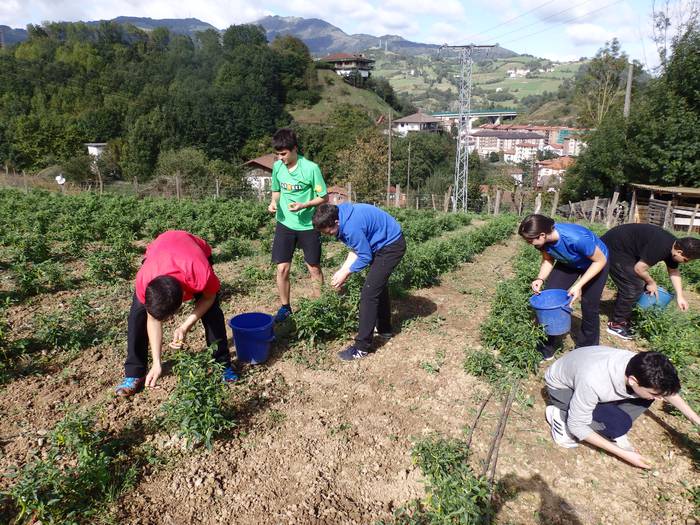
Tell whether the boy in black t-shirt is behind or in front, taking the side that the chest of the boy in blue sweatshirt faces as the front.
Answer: behind

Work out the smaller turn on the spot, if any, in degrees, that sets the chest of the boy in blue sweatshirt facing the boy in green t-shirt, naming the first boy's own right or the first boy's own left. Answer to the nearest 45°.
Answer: approximately 45° to the first boy's own right

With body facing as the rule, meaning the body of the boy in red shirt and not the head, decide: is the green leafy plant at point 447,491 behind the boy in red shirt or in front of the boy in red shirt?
in front

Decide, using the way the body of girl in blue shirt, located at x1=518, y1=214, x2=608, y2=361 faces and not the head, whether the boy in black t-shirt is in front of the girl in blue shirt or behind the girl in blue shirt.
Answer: behind

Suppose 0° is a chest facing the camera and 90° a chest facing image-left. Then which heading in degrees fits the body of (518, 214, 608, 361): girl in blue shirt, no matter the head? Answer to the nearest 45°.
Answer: approximately 45°

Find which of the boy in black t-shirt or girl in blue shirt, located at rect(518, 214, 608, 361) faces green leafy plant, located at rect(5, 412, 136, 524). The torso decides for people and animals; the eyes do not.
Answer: the girl in blue shirt

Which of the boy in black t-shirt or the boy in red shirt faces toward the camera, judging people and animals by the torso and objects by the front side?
the boy in red shirt

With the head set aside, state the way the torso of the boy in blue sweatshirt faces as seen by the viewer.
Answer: to the viewer's left

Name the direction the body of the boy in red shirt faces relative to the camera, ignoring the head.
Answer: toward the camera

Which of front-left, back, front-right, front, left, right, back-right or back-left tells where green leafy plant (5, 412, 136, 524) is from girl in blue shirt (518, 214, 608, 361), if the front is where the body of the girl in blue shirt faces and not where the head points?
front

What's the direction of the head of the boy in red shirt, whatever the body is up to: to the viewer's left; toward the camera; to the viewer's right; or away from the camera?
toward the camera

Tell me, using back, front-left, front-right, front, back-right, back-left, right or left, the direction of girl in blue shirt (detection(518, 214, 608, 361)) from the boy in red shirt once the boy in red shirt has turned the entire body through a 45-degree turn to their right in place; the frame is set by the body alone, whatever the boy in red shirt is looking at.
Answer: back-left

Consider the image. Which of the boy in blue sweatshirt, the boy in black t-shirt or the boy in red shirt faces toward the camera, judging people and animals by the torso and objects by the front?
the boy in red shirt

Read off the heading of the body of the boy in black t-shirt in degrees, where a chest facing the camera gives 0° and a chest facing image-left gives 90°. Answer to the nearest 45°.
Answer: approximately 270°
